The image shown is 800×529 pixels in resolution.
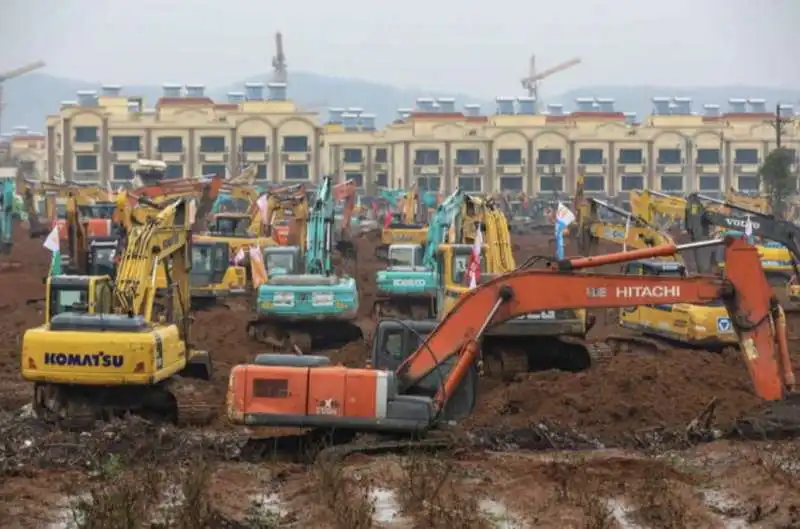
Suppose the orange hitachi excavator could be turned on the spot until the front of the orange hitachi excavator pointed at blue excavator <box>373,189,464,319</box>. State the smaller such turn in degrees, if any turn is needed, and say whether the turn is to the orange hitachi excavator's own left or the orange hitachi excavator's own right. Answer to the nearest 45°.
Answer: approximately 90° to the orange hitachi excavator's own left

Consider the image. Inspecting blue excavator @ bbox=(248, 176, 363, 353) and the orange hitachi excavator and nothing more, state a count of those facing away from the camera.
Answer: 1

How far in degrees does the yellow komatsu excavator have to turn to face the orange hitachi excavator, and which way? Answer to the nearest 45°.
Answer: approximately 90° to its right

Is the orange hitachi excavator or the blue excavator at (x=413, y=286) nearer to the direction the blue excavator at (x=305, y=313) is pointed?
the blue excavator

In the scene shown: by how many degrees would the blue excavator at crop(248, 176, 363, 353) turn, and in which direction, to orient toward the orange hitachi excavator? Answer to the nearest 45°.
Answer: approximately 180°

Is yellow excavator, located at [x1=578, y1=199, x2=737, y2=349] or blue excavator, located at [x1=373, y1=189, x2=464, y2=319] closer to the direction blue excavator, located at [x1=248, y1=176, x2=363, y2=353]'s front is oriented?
the blue excavator

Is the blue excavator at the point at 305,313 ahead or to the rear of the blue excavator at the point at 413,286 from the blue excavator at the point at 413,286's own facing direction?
to the rear

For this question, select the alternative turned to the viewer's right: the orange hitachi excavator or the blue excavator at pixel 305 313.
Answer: the orange hitachi excavator

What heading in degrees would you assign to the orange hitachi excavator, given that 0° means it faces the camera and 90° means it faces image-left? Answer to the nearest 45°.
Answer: approximately 270°

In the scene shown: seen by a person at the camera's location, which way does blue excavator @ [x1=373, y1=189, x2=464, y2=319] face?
facing away from the viewer and to the right of the viewer

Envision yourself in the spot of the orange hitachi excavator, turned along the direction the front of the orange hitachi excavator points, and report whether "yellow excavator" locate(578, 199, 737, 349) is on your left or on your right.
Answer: on your left

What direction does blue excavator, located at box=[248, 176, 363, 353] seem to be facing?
away from the camera

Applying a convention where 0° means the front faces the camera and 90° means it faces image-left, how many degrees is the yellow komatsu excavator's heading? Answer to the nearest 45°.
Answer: approximately 225°
